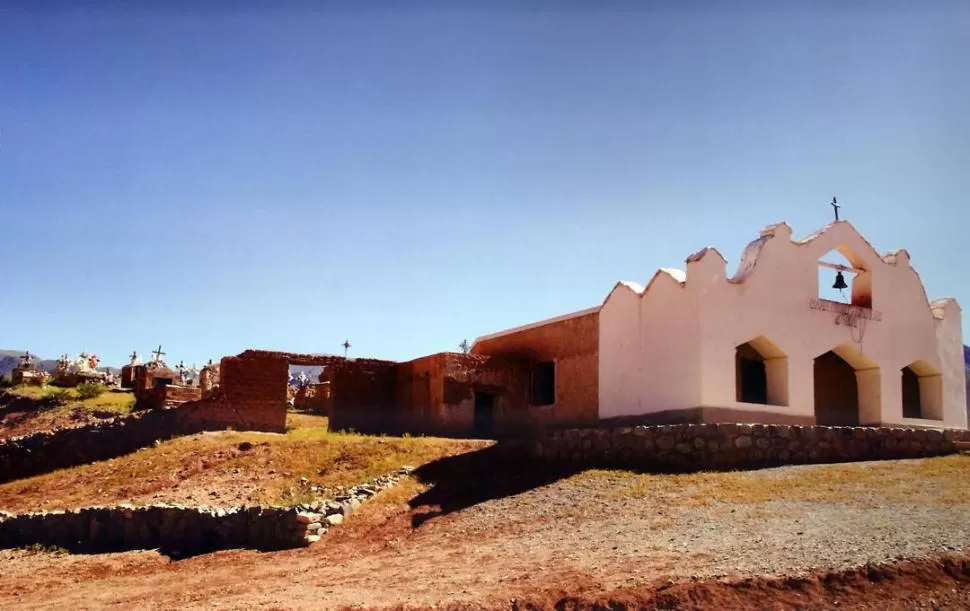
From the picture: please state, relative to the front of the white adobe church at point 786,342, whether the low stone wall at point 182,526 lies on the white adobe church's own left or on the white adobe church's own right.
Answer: on the white adobe church's own right

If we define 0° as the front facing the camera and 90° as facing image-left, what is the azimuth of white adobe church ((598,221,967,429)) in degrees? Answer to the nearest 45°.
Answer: approximately 315°

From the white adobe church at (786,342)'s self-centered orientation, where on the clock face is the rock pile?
The rock pile is roughly at 3 o'clock from the white adobe church.

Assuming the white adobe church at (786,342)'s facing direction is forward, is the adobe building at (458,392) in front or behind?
behind

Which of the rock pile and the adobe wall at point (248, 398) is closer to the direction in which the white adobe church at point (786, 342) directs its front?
the rock pile

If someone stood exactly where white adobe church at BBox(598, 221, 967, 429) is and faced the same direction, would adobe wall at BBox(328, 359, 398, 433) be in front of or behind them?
behind

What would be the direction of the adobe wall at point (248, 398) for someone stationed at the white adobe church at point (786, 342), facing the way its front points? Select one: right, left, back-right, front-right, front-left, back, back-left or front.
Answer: back-right

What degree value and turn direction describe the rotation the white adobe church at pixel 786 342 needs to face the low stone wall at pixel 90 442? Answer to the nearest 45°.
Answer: approximately 135° to its right

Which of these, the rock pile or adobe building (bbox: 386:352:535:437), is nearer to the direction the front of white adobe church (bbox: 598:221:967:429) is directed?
the rock pile
